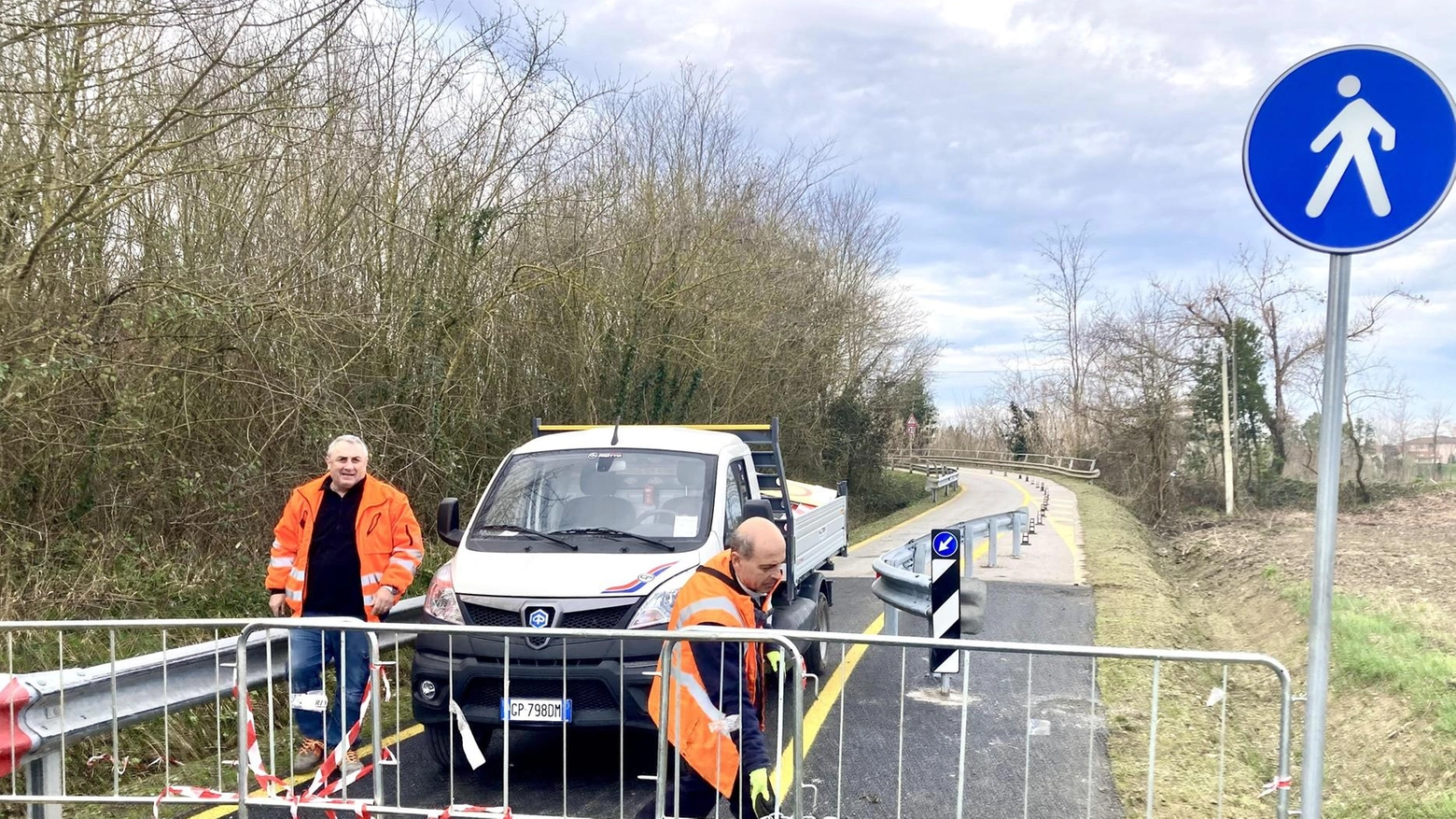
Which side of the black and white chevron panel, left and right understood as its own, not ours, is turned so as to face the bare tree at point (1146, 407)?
back

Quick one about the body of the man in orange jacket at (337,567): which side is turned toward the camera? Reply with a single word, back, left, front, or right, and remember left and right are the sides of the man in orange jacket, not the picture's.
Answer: front

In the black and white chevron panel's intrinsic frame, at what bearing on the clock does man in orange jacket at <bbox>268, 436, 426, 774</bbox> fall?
The man in orange jacket is roughly at 2 o'clock from the black and white chevron panel.

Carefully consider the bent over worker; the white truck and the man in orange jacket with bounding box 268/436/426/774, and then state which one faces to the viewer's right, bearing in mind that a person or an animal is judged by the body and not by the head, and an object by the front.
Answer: the bent over worker

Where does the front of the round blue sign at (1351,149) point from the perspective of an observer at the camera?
facing the viewer

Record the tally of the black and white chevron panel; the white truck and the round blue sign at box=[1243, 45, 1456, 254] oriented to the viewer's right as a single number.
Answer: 0

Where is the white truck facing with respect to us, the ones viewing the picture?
facing the viewer and to the left of the viewer

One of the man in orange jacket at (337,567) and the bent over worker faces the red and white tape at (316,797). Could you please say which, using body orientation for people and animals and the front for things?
the man in orange jacket

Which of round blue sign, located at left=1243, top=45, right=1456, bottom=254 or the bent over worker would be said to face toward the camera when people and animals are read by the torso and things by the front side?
the round blue sign

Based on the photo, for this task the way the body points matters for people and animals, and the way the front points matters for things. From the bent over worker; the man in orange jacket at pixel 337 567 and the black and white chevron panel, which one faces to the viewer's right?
the bent over worker

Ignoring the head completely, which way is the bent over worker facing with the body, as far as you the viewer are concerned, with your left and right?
facing to the right of the viewer

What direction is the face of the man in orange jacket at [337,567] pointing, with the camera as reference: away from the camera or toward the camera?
toward the camera

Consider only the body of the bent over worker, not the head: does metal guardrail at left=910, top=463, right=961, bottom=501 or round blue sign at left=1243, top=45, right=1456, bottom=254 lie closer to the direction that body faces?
the round blue sign
